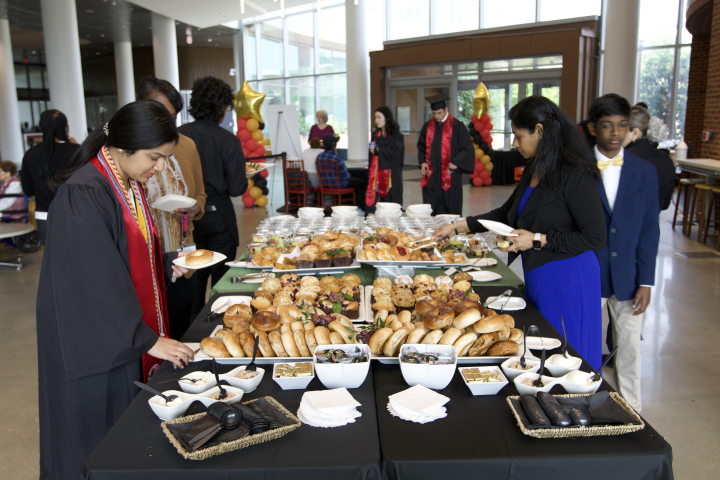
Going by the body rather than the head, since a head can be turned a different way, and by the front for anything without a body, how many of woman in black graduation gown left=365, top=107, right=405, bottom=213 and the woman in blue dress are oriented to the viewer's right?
0

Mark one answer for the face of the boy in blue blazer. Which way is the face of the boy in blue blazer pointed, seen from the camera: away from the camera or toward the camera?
toward the camera

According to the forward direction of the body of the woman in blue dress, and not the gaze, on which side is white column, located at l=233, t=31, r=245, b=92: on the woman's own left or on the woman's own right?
on the woman's own right

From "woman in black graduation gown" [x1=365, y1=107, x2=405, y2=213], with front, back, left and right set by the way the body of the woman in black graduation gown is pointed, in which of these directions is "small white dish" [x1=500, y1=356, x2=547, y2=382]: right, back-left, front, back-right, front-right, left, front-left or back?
front-left

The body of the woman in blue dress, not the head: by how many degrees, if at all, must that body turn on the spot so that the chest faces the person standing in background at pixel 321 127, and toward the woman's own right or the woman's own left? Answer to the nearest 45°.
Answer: approximately 45° to the woman's own right

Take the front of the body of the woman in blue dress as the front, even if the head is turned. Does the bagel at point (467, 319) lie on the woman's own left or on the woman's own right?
on the woman's own left

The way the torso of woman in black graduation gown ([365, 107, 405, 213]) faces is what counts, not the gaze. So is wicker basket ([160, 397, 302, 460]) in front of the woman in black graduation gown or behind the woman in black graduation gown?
in front

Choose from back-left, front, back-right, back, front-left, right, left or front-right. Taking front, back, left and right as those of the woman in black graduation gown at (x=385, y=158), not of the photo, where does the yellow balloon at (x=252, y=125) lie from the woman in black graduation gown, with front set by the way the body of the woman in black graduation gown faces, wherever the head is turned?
right

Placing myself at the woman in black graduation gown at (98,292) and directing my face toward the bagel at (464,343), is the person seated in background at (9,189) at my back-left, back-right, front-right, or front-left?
back-left

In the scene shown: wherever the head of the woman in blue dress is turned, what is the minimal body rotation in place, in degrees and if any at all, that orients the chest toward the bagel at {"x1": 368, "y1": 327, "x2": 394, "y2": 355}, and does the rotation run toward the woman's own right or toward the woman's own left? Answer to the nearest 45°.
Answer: approximately 45° to the woman's own left

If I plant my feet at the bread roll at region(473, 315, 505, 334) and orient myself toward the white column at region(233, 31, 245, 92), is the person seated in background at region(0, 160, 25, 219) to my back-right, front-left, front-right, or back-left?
front-left

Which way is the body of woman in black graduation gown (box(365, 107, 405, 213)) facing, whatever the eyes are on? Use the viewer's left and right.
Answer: facing the viewer and to the left of the viewer

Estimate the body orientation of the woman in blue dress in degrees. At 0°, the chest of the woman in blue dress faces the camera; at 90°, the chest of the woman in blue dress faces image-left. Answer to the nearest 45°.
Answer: approximately 90°

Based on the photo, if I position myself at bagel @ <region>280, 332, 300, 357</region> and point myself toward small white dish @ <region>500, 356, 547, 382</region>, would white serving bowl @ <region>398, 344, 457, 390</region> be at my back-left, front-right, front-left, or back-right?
front-right

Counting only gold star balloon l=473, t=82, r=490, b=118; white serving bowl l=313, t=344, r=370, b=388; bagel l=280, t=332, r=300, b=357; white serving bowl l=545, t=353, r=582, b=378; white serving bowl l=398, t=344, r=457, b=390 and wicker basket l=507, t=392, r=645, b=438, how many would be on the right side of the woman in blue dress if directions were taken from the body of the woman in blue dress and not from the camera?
1

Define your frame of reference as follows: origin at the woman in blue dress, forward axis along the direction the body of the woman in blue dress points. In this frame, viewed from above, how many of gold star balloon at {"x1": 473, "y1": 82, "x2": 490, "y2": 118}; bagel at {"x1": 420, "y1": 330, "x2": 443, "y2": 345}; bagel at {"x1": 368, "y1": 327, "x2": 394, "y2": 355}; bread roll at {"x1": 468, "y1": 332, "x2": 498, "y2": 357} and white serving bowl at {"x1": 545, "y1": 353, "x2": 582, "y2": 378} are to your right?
1
